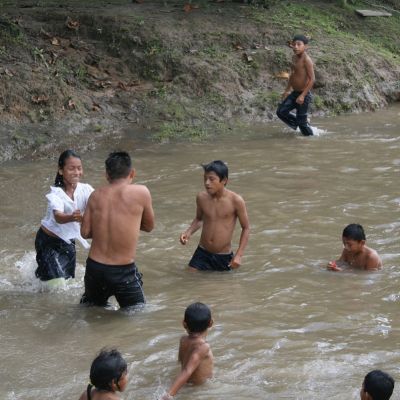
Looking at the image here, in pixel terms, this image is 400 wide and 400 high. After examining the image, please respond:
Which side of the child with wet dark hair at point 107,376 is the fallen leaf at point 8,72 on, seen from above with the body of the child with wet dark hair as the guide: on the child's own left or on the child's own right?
on the child's own left

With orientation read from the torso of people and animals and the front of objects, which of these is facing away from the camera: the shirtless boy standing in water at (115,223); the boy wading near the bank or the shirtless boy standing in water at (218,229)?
the shirtless boy standing in water at (115,223)

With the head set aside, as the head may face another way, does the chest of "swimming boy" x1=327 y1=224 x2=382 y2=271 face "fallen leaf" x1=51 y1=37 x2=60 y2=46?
no

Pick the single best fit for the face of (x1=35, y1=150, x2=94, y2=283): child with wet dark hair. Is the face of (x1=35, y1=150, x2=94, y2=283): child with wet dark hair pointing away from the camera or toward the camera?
toward the camera

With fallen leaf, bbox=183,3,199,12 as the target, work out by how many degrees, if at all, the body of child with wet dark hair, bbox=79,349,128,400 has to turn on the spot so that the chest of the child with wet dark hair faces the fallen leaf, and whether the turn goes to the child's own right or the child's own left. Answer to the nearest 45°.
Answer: approximately 45° to the child's own left

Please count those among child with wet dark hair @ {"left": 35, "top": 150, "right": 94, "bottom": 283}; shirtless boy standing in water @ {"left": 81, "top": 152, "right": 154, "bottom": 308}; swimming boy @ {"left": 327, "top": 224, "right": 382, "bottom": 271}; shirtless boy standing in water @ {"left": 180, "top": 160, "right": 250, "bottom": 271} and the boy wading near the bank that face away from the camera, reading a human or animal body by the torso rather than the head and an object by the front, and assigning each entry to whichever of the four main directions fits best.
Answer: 1

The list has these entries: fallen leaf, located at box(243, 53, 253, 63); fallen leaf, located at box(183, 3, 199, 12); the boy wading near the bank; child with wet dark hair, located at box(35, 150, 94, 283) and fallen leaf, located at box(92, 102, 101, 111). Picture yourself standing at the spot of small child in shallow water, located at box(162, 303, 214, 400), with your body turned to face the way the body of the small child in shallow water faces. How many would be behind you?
0

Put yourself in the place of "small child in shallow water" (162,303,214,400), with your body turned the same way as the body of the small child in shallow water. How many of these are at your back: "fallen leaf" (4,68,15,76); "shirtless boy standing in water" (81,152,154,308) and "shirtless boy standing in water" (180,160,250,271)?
0

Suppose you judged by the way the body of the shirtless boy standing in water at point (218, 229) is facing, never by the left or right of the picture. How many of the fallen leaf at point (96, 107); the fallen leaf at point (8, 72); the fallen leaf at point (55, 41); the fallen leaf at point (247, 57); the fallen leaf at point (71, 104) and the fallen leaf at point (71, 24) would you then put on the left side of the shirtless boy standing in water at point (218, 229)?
0

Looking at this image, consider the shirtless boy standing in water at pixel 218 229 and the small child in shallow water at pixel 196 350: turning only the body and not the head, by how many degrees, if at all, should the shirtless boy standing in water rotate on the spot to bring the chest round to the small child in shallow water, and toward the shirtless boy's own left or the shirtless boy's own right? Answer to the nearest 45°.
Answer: approximately 45° to the shirtless boy's own left

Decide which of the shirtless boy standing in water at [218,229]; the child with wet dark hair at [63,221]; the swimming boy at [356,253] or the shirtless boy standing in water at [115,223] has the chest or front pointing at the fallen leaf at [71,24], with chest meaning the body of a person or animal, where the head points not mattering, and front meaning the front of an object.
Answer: the shirtless boy standing in water at [115,223]

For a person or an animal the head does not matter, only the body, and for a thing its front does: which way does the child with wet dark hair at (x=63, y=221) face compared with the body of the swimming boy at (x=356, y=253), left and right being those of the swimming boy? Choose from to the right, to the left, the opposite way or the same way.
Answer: to the left

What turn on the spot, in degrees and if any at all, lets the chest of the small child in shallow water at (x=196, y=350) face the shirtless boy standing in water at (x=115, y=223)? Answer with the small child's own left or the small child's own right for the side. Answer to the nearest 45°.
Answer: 0° — they already face them

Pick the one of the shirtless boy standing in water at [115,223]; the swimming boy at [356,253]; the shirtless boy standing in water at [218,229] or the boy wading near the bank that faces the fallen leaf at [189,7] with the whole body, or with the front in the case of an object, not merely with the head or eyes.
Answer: the shirtless boy standing in water at [115,223]

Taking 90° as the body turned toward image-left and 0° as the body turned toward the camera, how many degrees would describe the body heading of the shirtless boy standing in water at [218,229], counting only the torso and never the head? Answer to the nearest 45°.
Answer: approximately 45°

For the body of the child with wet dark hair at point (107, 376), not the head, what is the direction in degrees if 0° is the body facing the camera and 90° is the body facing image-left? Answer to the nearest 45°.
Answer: approximately 225°

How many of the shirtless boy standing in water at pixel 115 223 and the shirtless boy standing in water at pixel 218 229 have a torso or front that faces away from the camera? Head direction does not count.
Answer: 1

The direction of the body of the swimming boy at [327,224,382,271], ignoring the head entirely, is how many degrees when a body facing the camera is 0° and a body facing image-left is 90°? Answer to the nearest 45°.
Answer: approximately 45°

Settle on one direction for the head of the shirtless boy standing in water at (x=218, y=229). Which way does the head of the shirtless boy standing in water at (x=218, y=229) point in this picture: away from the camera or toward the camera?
toward the camera

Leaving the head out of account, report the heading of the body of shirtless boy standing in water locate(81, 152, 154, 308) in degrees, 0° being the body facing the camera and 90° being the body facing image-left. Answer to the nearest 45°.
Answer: approximately 180°

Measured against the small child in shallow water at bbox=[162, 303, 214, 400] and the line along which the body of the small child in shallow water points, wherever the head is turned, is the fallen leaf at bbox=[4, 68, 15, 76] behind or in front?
in front

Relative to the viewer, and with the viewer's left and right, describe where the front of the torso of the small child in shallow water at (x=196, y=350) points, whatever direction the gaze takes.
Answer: facing away from the viewer and to the left of the viewer

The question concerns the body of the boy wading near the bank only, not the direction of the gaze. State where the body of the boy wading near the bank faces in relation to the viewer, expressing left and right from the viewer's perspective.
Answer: facing the viewer and to the left of the viewer

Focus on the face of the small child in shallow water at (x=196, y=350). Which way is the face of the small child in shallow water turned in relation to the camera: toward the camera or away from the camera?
away from the camera

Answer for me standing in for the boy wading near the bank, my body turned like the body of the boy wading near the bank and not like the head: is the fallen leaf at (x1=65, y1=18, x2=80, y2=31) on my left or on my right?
on my right
